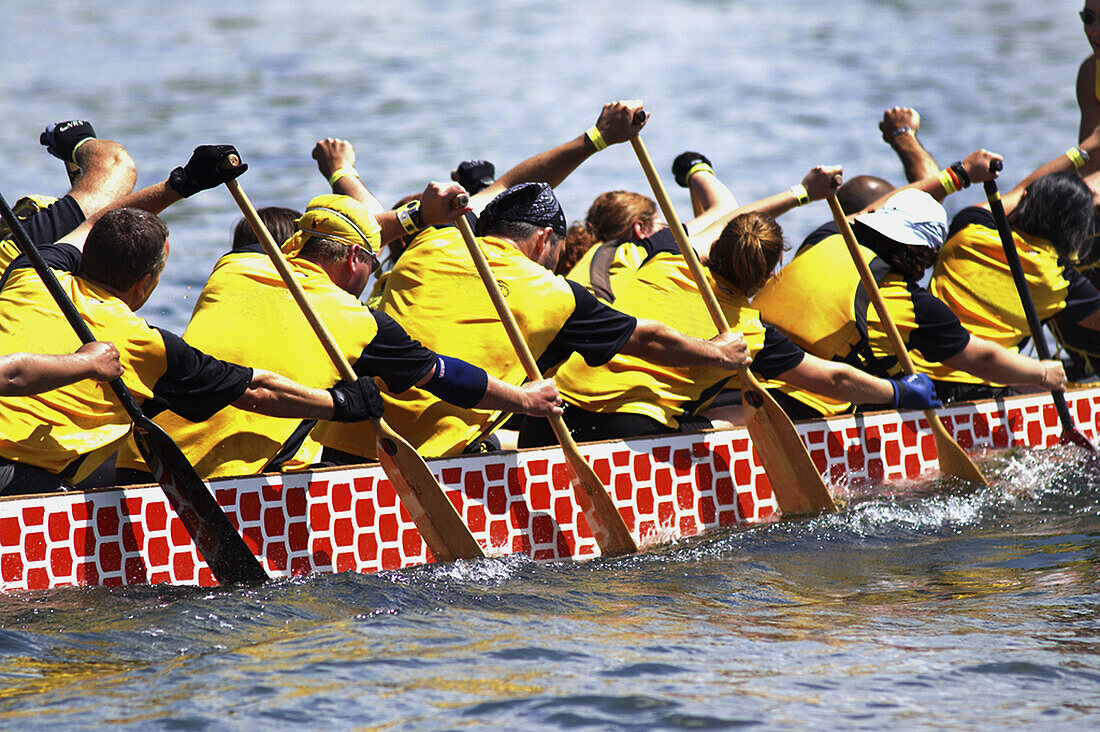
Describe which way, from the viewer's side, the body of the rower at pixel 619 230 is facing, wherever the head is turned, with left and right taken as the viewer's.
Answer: facing away from the viewer and to the right of the viewer

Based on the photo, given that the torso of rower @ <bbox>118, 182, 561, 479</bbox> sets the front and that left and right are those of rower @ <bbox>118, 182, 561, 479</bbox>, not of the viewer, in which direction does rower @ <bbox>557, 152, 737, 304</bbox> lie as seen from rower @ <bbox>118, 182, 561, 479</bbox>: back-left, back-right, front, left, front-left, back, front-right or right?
front

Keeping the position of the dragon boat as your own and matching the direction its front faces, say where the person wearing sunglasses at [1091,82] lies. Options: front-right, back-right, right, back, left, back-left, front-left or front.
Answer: front

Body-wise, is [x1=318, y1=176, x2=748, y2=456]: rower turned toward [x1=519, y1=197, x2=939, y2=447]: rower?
yes

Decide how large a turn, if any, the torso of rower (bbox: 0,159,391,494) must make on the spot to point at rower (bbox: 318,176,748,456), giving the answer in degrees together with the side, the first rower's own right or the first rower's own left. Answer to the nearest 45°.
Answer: approximately 45° to the first rower's own right

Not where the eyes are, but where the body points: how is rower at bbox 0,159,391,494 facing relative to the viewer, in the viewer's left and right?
facing away from the viewer and to the right of the viewer

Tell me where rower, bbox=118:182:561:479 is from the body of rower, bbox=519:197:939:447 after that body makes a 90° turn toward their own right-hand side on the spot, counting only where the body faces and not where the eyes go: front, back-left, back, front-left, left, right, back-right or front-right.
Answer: right

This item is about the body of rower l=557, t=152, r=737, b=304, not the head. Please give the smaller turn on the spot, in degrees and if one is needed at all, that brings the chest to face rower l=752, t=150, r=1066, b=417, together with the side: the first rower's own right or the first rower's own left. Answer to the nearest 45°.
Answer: approximately 45° to the first rower's own right

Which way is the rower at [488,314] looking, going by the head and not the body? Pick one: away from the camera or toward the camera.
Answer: away from the camera

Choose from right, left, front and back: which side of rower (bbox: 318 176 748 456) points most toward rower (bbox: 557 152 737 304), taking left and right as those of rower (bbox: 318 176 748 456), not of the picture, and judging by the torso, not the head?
front

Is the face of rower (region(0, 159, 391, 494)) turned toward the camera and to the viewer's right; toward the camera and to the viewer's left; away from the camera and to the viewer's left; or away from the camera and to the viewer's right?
away from the camera and to the viewer's right

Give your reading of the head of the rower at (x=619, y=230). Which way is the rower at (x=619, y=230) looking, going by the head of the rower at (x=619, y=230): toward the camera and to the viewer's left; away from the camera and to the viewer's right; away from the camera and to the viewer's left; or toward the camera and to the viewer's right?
away from the camera and to the viewer's right

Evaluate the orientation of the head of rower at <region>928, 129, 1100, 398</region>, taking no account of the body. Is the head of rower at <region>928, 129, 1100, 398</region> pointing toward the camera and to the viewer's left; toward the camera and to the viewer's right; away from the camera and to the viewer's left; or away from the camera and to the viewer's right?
away from the camera and to the viewer's right

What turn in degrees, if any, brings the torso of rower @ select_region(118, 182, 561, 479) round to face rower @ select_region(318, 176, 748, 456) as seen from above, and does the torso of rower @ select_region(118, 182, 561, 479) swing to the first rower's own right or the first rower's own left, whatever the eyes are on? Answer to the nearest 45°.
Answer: approximately 45° to the first rower's own right

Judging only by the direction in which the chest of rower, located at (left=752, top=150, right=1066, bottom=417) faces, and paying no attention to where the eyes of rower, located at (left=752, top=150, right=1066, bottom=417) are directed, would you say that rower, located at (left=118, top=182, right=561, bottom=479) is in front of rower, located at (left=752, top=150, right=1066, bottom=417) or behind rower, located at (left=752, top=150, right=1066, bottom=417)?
behind

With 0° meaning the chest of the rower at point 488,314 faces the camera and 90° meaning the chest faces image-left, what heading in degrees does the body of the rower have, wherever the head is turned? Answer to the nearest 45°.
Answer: approximately 225°

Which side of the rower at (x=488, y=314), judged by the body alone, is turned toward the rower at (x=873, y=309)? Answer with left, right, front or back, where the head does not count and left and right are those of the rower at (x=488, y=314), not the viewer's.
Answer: front

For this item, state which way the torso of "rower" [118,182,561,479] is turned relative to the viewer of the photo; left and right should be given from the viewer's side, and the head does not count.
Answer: facing away from the viewer and to the right of the viewer
